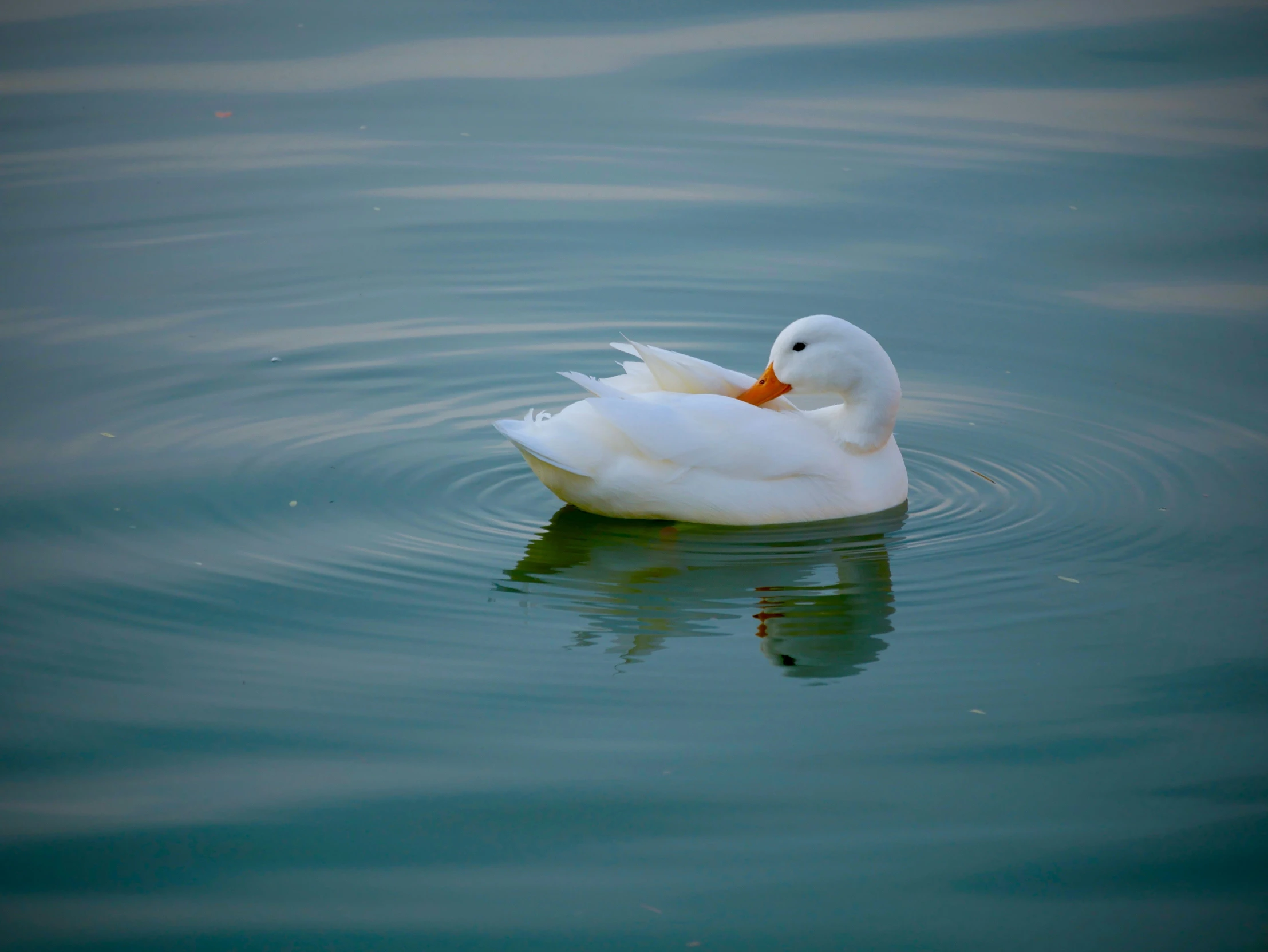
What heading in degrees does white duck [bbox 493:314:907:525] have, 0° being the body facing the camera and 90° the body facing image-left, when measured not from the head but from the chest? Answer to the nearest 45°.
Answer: approximately 270°
